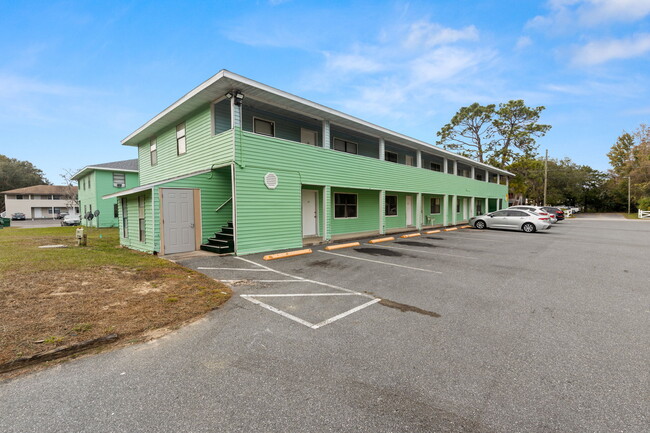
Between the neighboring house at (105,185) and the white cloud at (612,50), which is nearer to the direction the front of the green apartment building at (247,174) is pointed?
the white cloud

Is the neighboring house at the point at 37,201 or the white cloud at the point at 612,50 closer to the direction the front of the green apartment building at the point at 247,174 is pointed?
the white cloud

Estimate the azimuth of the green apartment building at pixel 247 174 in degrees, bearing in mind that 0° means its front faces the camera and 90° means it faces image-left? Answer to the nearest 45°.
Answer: approximately 315°

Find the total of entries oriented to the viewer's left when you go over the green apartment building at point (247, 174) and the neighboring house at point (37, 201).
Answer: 0

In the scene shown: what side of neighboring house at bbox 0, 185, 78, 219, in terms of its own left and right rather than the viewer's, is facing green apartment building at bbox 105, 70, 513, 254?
front

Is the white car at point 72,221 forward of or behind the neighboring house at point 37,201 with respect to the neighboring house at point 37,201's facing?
forward

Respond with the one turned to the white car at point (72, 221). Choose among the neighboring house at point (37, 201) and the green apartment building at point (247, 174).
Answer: the neighboring house

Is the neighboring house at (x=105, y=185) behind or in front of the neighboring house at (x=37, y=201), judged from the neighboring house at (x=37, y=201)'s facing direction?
in front

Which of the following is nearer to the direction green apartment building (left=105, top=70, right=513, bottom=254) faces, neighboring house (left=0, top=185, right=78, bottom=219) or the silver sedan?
the silver sedan

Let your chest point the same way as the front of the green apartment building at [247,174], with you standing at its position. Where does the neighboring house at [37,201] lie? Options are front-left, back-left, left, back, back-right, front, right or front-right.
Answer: back

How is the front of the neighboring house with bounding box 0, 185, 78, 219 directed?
toward the camera
